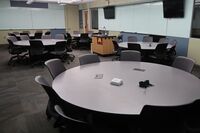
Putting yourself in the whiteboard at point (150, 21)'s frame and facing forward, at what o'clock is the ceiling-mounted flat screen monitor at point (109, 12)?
The ceiling-mounted flat screen monitor is roughly at 3 o'clock from the whiteboard.

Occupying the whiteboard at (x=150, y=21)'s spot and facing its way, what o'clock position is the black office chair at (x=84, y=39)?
The black office chair is roughly at 2 o'clock from the whiteboard.

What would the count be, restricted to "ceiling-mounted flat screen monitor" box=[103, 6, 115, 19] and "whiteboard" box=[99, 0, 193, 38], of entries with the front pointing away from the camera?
0

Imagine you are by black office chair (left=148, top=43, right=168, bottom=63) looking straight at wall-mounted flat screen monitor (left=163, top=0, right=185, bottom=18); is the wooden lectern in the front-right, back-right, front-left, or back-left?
front-left

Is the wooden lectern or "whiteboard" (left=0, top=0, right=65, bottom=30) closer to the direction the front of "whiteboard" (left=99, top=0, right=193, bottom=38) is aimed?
the wooden lectern

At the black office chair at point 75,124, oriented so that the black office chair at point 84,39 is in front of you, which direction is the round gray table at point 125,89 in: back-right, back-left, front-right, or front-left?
front-right

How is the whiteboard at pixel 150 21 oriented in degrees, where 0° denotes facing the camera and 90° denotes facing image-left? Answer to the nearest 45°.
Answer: approximately 45°

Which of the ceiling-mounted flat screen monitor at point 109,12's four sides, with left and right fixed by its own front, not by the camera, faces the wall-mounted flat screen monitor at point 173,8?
left

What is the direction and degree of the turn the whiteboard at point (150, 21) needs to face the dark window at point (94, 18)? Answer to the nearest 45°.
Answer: approximately 90° to its right

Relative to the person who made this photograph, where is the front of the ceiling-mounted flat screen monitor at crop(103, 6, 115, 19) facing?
facing the viewer and to the left of the viewer

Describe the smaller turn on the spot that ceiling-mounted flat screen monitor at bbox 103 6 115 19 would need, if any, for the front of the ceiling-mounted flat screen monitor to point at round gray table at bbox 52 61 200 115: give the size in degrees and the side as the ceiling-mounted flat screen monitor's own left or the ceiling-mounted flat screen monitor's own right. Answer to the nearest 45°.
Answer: approximately 45° to the ceiling-mounted flat screen monitor's own left

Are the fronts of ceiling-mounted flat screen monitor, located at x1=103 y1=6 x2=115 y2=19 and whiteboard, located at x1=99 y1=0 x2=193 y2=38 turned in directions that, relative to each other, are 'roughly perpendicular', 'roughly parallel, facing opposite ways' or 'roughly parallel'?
roughly parallel

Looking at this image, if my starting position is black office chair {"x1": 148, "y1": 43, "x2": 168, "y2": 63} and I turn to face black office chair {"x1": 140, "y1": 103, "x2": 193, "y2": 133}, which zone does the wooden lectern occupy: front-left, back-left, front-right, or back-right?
back-right

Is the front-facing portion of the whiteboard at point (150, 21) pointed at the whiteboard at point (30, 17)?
no

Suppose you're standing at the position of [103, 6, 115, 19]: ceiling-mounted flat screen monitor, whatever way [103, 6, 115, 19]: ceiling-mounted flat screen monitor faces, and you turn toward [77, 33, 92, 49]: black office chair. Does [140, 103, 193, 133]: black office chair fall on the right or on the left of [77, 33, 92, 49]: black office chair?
left

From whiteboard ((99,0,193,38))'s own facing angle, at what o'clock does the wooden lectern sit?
The wooden lectern is roughly at 1 o'clock from the whiteboard.
